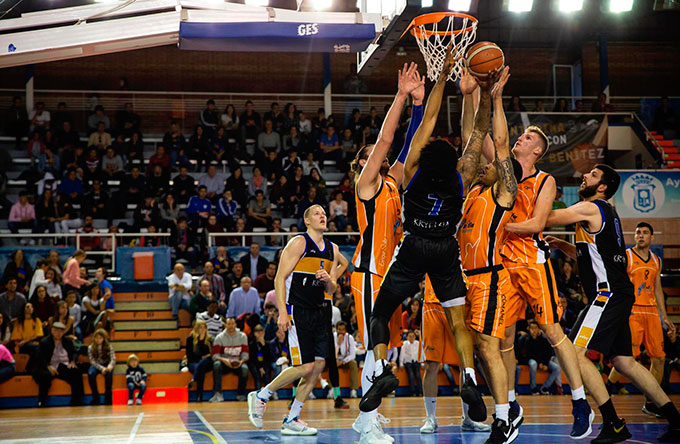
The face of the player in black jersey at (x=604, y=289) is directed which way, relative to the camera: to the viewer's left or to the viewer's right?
to the viewer's left

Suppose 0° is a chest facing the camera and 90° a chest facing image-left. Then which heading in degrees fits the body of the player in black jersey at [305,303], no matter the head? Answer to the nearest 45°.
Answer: approximately 315°

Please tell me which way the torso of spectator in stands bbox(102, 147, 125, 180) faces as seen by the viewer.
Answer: toward the camera

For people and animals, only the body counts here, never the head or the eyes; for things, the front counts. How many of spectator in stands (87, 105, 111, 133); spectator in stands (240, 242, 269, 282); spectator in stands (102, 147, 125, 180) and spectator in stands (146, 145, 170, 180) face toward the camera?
4

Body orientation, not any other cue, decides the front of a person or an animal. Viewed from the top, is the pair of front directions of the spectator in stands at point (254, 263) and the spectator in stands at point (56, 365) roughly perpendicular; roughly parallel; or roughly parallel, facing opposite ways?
roughly parallel

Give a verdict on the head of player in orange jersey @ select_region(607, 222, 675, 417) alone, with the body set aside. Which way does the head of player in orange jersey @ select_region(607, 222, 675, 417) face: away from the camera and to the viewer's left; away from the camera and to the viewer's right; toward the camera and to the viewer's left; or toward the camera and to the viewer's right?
toward the camera and to the viewer's left

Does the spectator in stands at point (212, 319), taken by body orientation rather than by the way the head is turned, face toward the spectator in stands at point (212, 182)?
no

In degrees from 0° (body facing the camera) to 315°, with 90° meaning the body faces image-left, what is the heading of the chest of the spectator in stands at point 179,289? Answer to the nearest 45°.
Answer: approximately 0°

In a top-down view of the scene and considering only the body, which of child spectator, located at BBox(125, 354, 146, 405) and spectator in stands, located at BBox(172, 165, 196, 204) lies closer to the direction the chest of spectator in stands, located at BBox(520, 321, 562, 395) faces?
the child spectator

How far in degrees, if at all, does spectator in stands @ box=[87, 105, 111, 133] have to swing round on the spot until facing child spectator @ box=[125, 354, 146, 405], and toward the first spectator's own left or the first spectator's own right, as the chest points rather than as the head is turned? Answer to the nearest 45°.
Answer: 0° — they already face them

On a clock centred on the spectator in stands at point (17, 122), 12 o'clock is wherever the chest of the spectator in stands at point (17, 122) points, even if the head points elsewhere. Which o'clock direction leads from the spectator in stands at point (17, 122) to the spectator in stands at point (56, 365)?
the spectator in stands at point (56, 365) is roughly at 12 o'clock from the spectator in stands at point (17, 122).

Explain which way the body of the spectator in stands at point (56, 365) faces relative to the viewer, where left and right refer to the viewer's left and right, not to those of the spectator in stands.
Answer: facing the viewer

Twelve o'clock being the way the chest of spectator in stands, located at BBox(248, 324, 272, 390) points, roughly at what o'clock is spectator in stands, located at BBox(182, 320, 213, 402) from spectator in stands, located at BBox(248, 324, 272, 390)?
spectator in stands, located at BBox(182, 320, 213, 402) is roughly at 3 o'clock from spectator in stands, located at BBox(248, 324, 272, 390).

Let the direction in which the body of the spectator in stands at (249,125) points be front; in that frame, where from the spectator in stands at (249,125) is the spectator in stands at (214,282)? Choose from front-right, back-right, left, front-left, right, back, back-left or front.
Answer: front

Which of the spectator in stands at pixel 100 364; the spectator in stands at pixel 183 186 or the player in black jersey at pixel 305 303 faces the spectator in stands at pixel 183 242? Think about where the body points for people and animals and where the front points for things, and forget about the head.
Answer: the spectator in stands at pixel 183 186

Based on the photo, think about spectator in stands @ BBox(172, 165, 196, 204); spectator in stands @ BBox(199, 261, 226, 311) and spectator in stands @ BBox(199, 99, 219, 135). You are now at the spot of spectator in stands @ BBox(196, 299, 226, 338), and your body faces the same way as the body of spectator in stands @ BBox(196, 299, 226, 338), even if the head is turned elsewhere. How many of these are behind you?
3

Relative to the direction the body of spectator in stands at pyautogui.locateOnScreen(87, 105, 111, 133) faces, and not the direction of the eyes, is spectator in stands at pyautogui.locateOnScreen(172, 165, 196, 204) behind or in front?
in front
